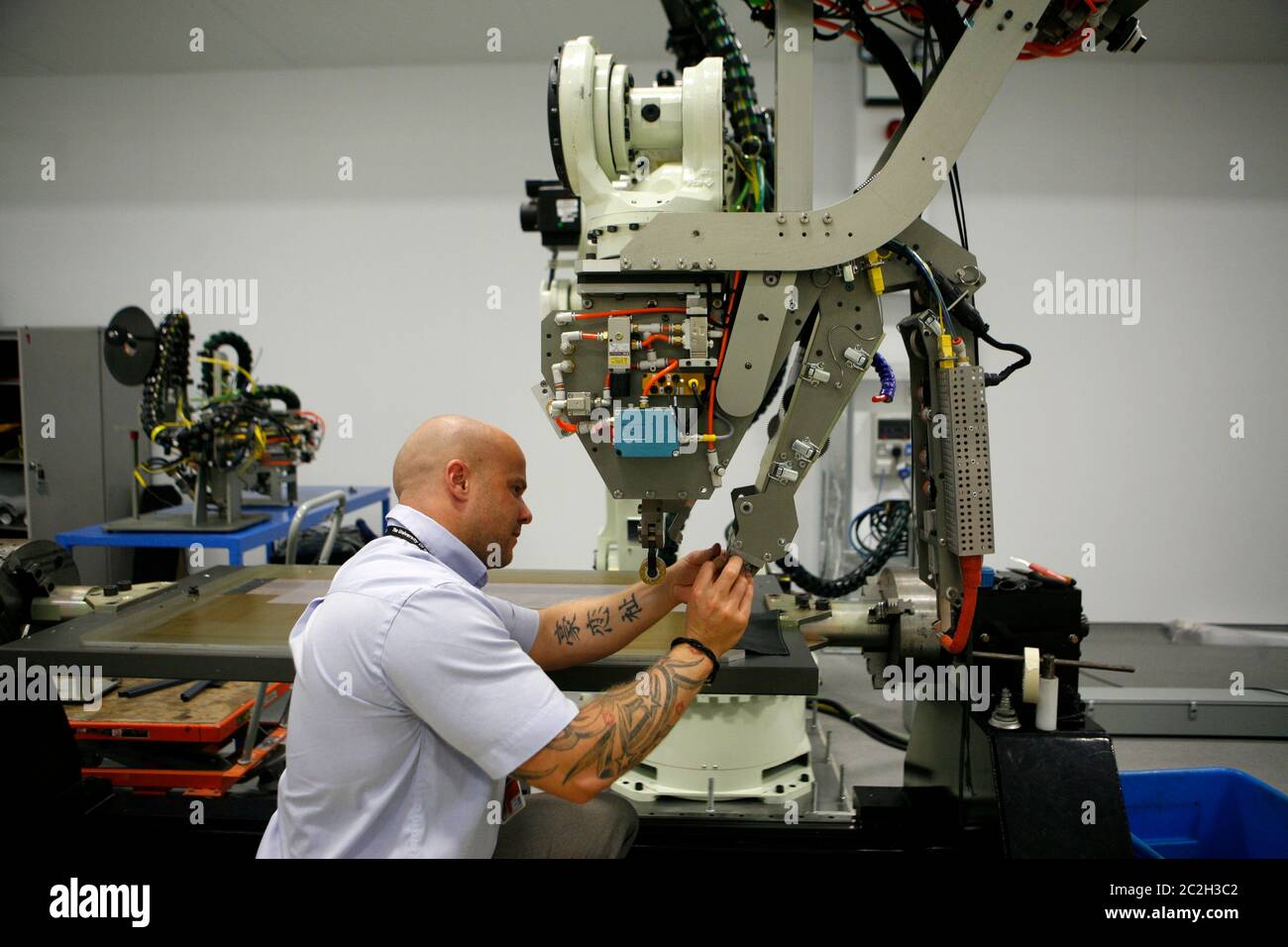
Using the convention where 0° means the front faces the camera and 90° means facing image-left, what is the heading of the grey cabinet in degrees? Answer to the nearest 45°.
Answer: approximately 45°

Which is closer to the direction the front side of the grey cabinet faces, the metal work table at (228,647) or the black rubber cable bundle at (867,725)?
the metal work table

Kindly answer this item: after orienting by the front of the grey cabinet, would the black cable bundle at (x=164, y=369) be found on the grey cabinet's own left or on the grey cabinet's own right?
on the grey cabinet's own left

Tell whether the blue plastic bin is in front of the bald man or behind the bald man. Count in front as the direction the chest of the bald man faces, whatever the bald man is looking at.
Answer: in front

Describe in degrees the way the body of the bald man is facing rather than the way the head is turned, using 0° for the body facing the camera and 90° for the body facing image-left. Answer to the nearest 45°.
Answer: approximately 270°

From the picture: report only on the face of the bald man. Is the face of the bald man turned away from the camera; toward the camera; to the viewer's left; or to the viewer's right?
to the viewer's right

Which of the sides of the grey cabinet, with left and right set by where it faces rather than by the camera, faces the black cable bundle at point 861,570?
left

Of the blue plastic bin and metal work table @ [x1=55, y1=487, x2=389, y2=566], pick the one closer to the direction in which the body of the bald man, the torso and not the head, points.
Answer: the blue plastic bin

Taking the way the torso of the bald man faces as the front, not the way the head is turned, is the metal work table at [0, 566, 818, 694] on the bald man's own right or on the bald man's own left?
on the bald man's own left

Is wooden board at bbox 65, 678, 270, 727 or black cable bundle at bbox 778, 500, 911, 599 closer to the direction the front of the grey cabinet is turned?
the wooden board

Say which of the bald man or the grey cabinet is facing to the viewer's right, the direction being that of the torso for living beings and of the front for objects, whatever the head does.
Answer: the bald man

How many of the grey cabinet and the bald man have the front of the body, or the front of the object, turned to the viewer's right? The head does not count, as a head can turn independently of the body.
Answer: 1

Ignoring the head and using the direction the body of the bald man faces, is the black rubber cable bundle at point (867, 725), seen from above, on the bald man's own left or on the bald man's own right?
on the bald man's own left

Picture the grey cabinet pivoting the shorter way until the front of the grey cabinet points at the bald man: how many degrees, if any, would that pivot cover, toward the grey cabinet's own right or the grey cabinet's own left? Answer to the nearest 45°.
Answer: approximately 45° to the grey cabinet's own left
